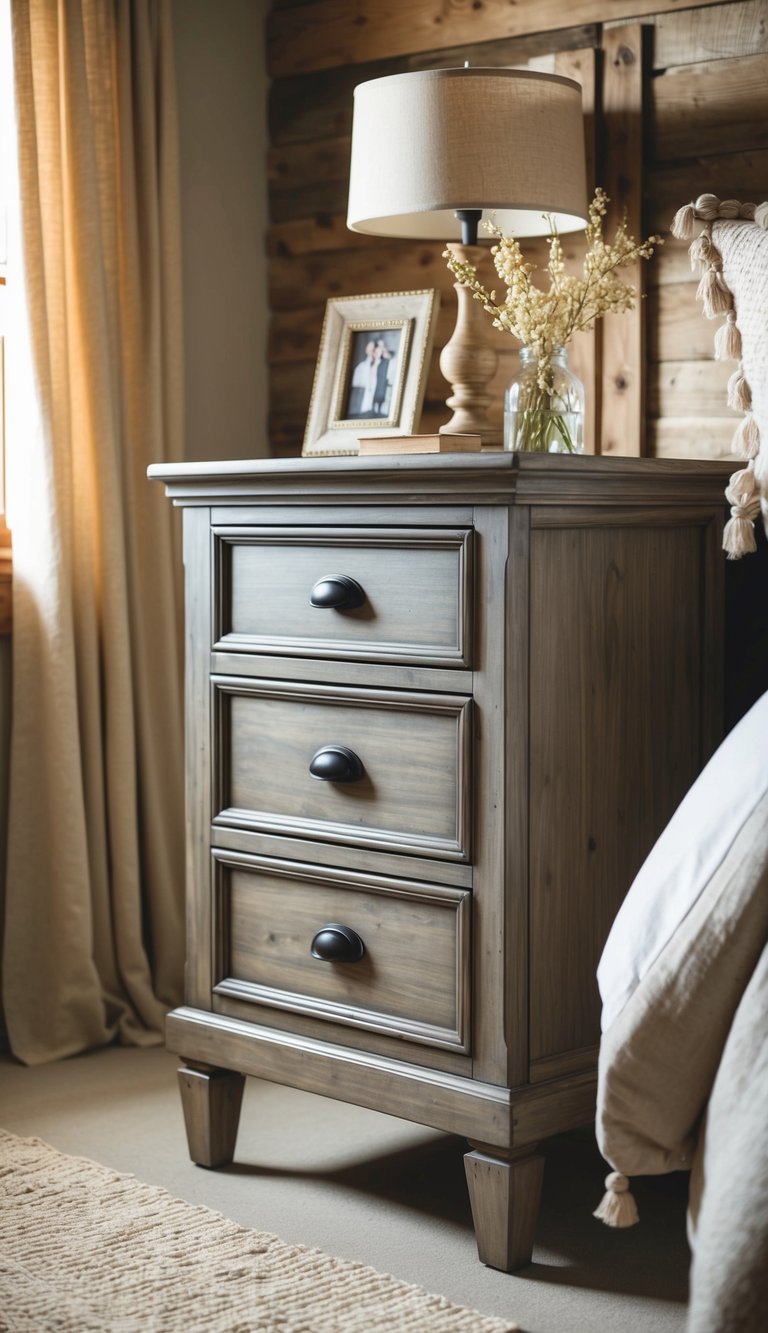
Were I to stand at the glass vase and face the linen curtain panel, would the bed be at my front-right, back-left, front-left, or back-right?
back-left

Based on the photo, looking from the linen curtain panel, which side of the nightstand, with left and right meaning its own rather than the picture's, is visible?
right

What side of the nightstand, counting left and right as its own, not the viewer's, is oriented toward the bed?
left

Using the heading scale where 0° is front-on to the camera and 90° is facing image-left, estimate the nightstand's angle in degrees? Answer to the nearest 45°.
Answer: approximately 45°
